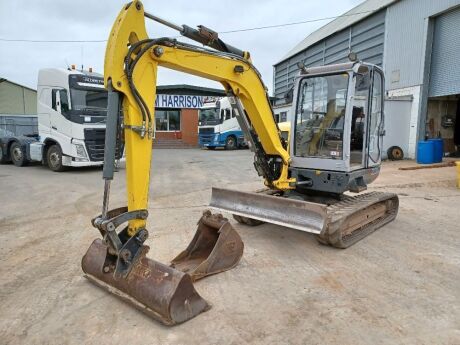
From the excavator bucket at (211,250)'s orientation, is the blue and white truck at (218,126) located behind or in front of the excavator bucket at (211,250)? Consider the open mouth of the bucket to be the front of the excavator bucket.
behind

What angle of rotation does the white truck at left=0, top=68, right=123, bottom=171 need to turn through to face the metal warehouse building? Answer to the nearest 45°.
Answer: approximately 45° to its left

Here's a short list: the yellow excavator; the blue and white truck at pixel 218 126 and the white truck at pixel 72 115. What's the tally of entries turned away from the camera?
0

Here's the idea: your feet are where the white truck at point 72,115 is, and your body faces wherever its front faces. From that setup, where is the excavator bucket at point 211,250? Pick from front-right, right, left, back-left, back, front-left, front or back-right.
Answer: front-right

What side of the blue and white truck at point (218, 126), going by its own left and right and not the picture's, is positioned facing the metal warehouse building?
left

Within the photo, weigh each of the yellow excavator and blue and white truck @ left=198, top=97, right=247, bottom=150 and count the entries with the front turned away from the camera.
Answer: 0

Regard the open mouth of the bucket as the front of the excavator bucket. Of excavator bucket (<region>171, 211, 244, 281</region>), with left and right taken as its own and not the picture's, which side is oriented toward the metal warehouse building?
back

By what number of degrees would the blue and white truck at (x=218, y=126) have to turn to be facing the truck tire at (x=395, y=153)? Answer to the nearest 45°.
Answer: approximately 90° to its left

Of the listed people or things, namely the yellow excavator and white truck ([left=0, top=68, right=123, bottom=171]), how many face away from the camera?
0

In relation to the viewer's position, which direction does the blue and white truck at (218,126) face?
facing the viewer and to the left of the viewer

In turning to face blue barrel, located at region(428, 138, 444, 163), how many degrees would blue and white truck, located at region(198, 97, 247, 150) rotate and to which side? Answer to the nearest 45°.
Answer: approximately 90° to its left
